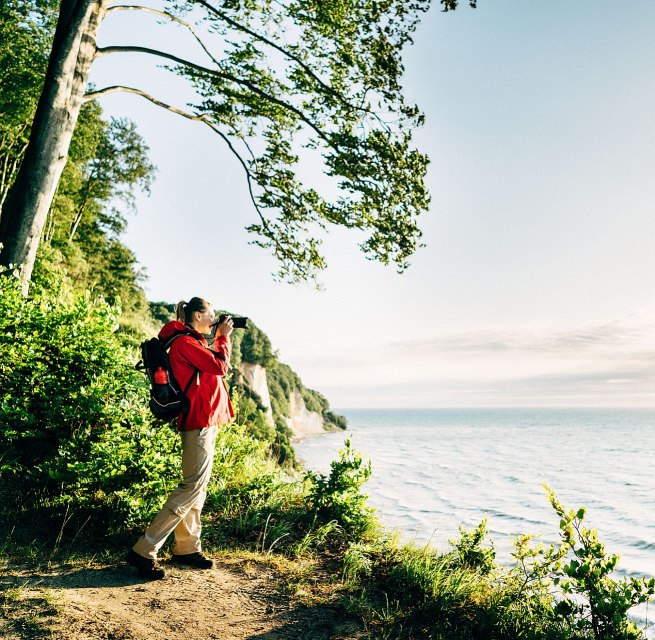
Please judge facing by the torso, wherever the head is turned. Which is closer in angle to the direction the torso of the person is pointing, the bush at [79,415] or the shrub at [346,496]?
the shrub

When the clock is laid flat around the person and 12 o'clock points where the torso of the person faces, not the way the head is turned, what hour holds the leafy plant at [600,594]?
The leafy plant is roughly at 1 o'clock from the person.

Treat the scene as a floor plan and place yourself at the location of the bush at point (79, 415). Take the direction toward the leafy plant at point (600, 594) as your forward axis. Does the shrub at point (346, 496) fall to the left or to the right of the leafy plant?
left

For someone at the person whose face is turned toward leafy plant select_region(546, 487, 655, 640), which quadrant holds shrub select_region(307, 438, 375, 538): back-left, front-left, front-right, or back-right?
front-left

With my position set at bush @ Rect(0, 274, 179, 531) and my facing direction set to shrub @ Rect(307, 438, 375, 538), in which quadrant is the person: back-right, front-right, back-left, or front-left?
front-right

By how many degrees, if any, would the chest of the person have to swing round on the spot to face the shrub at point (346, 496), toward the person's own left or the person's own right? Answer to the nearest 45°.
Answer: approximately 45° to the person's own left

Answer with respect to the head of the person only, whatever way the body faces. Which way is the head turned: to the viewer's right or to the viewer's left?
to the viewer's right

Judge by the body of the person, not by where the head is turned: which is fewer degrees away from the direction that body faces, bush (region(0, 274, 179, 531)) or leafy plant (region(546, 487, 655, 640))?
the leafy plant

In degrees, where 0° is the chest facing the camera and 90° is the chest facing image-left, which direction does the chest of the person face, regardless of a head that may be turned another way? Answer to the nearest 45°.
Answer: approximately 270°

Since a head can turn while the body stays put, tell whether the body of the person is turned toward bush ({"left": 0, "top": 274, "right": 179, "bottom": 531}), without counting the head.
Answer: no

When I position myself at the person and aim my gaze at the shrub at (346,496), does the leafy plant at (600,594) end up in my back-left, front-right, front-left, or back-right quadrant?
front-right
